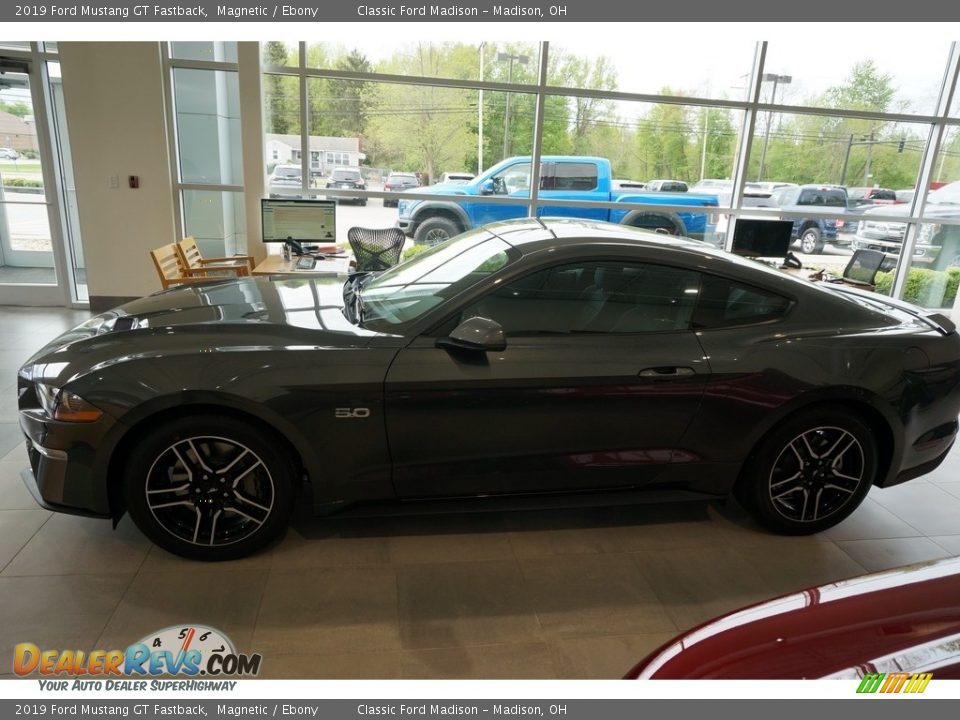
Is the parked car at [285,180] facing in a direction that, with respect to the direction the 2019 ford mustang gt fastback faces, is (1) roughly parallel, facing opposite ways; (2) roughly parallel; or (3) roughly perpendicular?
roughly perpendicular

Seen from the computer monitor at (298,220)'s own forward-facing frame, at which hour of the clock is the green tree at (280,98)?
The green tree is roughly at 6 o'clock from the computer monitor.

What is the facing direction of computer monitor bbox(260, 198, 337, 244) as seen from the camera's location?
facing the viewer

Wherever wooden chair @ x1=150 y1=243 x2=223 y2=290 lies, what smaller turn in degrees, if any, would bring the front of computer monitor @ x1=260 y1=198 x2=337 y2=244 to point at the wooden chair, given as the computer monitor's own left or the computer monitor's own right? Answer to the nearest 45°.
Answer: approximately 45° to the computer monitor's own right

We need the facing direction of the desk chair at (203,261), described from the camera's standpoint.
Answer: facing to the right of the viewer

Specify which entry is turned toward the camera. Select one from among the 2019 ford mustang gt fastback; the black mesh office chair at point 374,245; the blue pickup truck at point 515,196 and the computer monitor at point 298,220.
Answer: the computer monitor

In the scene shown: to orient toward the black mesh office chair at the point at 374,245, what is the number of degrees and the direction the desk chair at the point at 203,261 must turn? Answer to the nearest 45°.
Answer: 0° — it already faces it

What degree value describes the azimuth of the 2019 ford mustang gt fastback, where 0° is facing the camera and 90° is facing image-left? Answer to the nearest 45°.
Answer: approximately 90°

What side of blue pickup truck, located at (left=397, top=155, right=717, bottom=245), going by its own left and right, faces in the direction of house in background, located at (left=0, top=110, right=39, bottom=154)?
front

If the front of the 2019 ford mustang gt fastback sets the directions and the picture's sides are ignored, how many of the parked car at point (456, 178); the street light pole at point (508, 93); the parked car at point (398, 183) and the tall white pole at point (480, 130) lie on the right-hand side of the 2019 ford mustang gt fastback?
4

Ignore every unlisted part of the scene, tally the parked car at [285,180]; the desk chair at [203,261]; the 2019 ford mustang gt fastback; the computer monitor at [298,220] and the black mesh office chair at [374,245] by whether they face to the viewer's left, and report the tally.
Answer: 1

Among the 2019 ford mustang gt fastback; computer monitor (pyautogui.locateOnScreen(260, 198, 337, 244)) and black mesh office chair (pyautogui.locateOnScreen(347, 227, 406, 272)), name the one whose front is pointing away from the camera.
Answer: the black mesh office chair

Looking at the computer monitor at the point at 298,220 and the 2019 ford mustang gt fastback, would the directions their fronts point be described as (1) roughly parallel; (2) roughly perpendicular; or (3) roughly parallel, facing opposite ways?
roughly perpendicular

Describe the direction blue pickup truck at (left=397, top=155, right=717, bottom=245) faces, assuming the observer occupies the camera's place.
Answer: facing to the left of the viewer

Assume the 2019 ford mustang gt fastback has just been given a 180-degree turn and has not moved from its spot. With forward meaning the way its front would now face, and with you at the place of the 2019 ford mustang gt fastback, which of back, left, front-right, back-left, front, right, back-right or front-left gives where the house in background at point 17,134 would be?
back-left

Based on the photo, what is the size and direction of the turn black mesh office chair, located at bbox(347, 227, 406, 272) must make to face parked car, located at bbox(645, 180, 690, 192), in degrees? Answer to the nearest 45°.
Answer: approximately 90° to its right

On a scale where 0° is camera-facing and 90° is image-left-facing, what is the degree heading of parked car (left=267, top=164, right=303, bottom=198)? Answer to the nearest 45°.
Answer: approximately 180°
